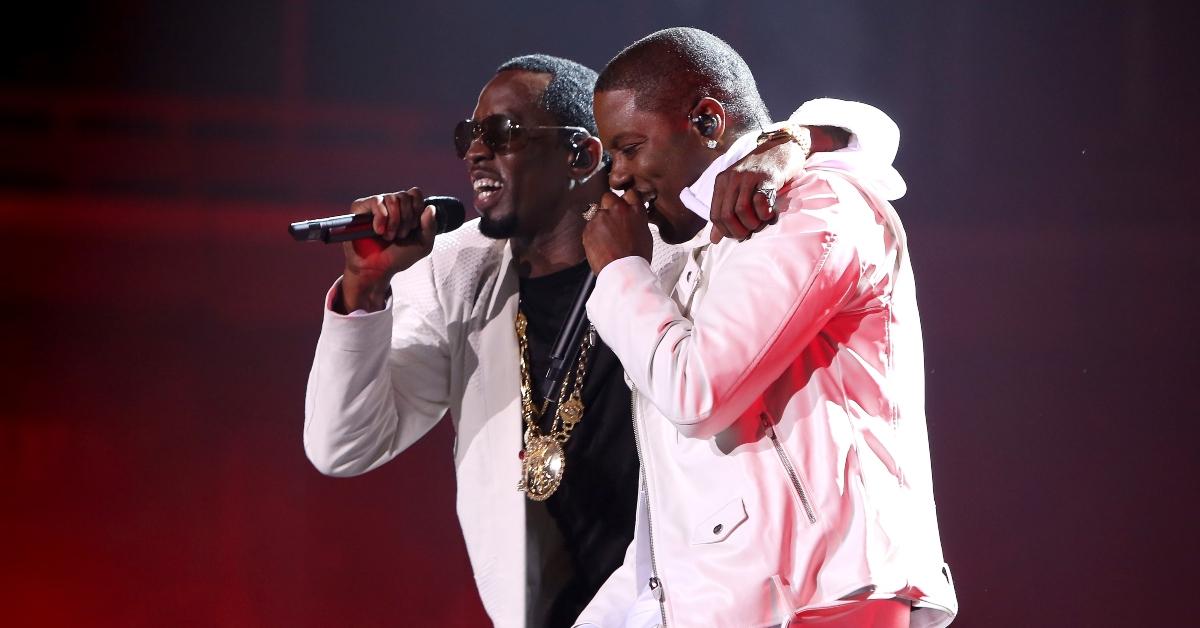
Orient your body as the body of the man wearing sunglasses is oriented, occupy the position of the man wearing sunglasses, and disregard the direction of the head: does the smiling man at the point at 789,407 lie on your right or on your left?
on your left

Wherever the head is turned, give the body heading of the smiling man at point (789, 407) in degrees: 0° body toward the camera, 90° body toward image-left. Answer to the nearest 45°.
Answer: approximately 90°

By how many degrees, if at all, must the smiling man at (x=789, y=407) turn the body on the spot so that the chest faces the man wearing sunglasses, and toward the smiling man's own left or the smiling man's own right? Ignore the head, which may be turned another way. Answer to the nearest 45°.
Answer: approximately 45° to the smiling man's own right

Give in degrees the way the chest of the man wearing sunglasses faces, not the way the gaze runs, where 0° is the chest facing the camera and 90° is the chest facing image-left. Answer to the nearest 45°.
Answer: approximately 45°

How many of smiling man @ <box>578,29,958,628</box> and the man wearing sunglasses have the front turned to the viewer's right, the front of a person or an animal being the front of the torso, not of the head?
0
